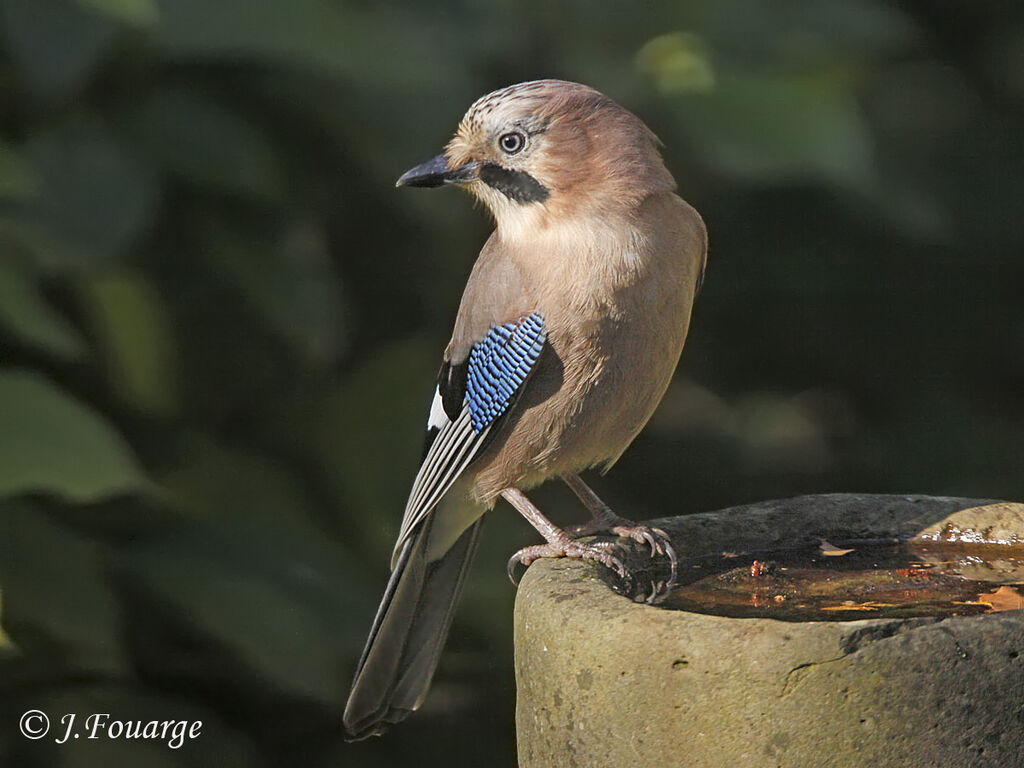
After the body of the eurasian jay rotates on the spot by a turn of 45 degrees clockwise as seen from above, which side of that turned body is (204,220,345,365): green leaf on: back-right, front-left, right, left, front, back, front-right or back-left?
back-right

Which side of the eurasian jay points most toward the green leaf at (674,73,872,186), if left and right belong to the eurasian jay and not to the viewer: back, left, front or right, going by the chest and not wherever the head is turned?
left

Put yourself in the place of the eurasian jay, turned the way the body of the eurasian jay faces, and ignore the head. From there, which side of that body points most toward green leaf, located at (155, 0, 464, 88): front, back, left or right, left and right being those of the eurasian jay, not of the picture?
back

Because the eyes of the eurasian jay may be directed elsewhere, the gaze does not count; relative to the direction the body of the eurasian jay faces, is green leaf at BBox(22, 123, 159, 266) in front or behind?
behind

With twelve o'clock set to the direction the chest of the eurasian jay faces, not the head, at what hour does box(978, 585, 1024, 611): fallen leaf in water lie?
The fallen leaf in water is roughly at 12 o'clock from the eurasian jay.

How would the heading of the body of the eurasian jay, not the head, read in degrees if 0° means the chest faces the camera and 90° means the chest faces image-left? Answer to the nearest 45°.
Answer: approximately 315°

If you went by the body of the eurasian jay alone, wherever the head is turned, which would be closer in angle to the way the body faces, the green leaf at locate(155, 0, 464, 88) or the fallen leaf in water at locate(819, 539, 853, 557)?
the fallen leaf in water

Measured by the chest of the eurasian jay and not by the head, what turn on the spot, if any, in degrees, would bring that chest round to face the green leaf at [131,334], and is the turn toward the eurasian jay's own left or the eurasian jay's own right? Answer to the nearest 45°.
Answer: approximately 180°
